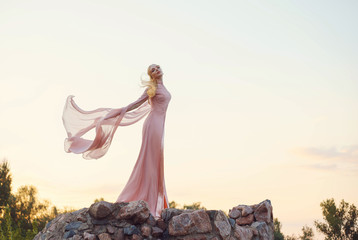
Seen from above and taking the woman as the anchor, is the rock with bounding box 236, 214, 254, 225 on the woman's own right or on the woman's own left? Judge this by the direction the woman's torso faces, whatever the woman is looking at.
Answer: on the woman's own left

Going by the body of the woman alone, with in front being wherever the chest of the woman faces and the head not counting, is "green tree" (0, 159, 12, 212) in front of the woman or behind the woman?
behind

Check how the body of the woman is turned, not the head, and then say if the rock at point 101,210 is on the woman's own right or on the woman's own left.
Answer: on the woman's own right

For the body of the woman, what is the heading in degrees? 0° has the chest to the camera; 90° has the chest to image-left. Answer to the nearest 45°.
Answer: approximately 315°

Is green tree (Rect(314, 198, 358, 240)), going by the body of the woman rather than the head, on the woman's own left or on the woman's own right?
on the woman's own left

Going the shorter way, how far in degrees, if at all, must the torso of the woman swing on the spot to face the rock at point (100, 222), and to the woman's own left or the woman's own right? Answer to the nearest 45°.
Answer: approximately 90° to the woman's own right
